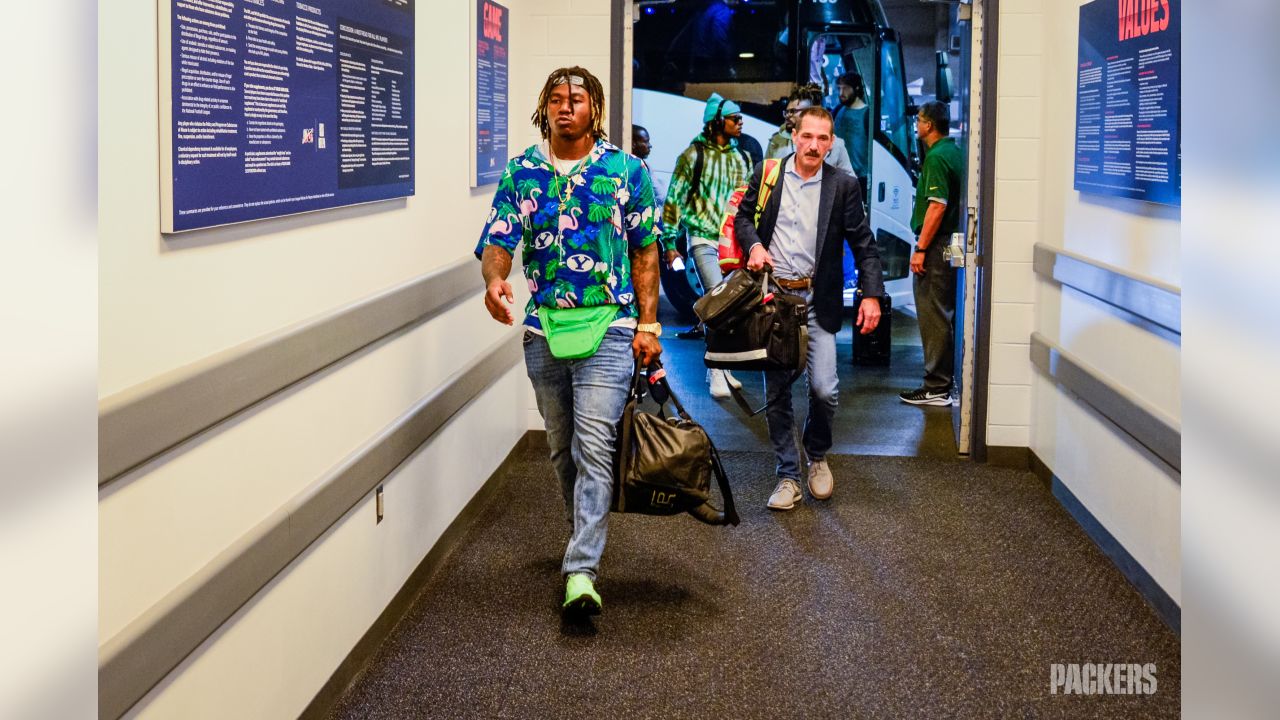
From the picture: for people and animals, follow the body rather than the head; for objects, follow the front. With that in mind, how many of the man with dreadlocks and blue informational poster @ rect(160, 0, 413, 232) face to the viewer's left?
0

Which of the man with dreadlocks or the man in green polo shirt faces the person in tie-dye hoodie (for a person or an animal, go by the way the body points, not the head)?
the man in green polo shirt

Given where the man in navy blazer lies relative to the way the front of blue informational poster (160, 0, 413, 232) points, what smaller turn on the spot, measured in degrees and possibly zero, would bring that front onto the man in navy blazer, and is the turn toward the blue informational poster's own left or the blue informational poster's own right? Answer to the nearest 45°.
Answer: approximately 90° to the blue informational poster's own left

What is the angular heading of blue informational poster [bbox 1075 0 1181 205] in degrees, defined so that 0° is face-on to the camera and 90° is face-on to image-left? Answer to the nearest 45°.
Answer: approximately 45°

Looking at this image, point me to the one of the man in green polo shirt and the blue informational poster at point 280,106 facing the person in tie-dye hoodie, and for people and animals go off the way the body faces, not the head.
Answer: the man in green polo shirt

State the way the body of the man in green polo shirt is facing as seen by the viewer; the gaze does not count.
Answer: to the viewer's left

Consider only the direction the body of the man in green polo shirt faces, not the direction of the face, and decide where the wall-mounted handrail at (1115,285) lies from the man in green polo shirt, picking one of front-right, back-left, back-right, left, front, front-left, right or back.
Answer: left

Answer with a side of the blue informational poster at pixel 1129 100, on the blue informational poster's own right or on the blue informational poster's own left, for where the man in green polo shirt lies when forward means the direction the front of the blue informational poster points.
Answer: on the blue informational poster's own right

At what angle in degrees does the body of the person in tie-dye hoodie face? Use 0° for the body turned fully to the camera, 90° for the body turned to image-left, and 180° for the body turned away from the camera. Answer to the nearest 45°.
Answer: approximately 315°

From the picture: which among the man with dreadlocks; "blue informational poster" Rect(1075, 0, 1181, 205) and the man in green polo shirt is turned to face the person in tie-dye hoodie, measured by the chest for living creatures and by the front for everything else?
the man in green polo shirt
